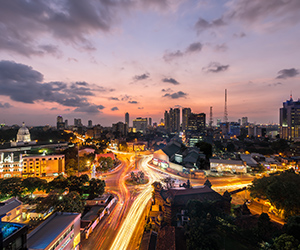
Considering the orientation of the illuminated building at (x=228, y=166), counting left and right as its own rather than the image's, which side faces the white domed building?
right

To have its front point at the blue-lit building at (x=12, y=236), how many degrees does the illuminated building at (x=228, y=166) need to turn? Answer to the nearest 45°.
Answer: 0° — it already faces it

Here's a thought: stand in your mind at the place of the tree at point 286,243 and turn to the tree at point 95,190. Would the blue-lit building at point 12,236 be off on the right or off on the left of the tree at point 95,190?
left

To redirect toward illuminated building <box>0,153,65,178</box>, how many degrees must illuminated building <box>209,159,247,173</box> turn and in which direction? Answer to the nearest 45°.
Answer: approximately 45° to its right

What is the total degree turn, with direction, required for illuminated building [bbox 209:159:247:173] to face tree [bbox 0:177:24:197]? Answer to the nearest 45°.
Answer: approximately 45° to its right

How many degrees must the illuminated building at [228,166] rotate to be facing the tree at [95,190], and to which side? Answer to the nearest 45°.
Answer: approximately 45° to its right

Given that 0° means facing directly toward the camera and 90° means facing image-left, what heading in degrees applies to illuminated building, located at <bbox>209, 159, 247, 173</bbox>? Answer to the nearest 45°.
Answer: approximately 0°

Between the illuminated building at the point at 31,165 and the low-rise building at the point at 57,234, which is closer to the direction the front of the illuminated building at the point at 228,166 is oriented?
the low-rise building

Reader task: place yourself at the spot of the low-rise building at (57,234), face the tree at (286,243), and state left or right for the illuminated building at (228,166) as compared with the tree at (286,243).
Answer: left
